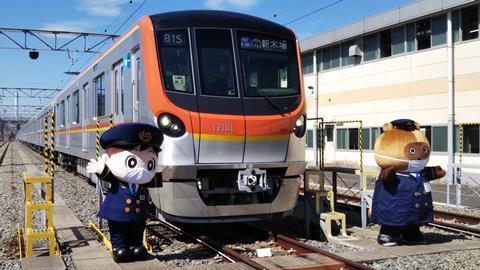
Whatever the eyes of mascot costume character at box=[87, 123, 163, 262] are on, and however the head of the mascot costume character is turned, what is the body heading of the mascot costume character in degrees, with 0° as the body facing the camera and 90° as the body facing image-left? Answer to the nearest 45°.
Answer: approximately 315°

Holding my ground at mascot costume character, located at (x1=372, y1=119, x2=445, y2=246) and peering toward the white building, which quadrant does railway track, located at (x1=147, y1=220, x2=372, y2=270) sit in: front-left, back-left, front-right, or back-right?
back-left

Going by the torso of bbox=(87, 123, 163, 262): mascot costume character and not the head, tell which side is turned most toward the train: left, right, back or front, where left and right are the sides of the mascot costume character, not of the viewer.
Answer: back

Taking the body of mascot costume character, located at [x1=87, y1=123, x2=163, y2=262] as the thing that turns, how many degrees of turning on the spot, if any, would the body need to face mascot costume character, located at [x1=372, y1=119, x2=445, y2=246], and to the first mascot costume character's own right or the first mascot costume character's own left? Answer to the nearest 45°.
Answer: approximately 45° to the first mascot costume character's own left

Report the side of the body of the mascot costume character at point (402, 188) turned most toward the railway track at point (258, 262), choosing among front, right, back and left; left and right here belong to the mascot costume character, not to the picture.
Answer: right

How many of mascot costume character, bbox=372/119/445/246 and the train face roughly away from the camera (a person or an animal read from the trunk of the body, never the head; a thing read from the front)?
0

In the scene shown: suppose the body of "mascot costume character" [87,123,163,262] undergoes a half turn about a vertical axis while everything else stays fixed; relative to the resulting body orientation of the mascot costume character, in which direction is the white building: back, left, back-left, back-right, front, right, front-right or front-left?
right

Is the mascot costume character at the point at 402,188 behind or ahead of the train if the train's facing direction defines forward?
ahead

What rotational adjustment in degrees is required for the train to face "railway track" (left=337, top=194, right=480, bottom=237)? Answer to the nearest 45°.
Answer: approximately 45° to its left

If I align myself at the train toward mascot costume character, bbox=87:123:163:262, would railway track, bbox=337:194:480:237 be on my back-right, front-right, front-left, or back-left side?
front-left

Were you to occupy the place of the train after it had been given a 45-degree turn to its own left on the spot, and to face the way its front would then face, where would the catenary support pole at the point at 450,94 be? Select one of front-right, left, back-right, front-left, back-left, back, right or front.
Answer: front-left

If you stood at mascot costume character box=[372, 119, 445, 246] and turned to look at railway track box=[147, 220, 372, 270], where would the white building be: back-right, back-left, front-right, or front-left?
back-right
